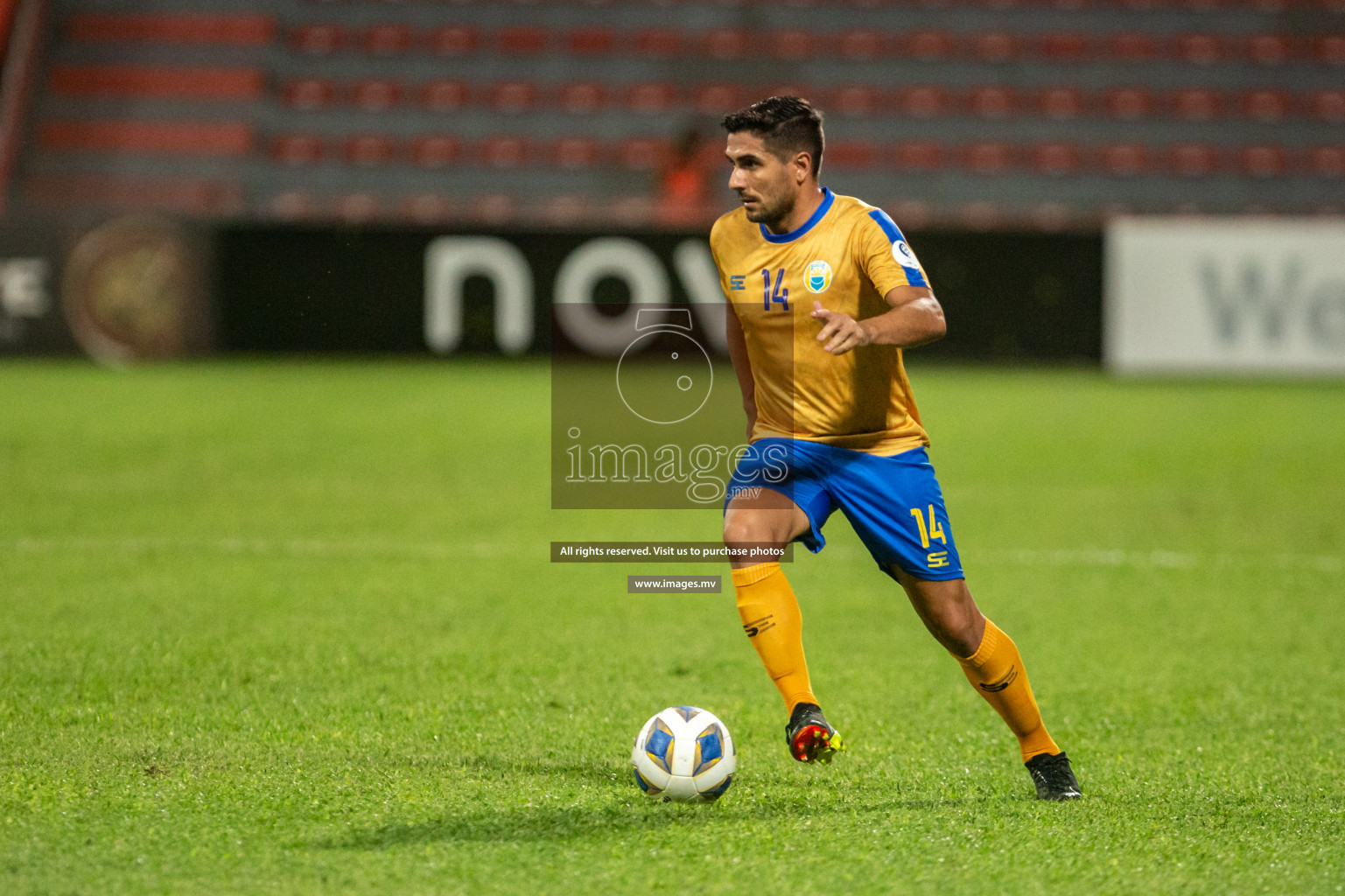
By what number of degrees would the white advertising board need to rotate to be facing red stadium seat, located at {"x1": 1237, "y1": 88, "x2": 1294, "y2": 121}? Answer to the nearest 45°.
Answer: approximately 180°

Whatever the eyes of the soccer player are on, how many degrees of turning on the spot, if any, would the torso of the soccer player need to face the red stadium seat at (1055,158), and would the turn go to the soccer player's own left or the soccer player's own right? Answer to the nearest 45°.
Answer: approximately 135° to the soccer player's own right

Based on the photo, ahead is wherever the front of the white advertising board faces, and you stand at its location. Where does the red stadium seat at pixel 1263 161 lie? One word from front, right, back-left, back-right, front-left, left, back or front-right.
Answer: back

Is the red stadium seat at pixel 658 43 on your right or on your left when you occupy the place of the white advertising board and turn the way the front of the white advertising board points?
on your right

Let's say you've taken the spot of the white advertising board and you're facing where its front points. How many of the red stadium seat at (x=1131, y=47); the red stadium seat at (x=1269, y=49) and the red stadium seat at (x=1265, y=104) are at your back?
3

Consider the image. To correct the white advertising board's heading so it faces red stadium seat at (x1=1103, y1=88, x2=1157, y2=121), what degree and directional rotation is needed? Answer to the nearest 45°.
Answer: approximately 180°

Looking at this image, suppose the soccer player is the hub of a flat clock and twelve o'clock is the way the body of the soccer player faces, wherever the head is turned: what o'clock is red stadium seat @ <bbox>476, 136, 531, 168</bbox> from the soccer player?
The red stadium seat is roughly at 4 o'clock from the soccer player.

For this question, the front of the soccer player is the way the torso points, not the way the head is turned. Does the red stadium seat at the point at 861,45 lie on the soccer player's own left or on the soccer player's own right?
on the soccer player's own right

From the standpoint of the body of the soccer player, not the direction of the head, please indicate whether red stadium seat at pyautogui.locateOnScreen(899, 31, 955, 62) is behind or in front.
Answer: behind

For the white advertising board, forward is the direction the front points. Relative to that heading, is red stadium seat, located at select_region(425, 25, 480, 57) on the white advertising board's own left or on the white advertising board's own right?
on the white advertising board's own right
